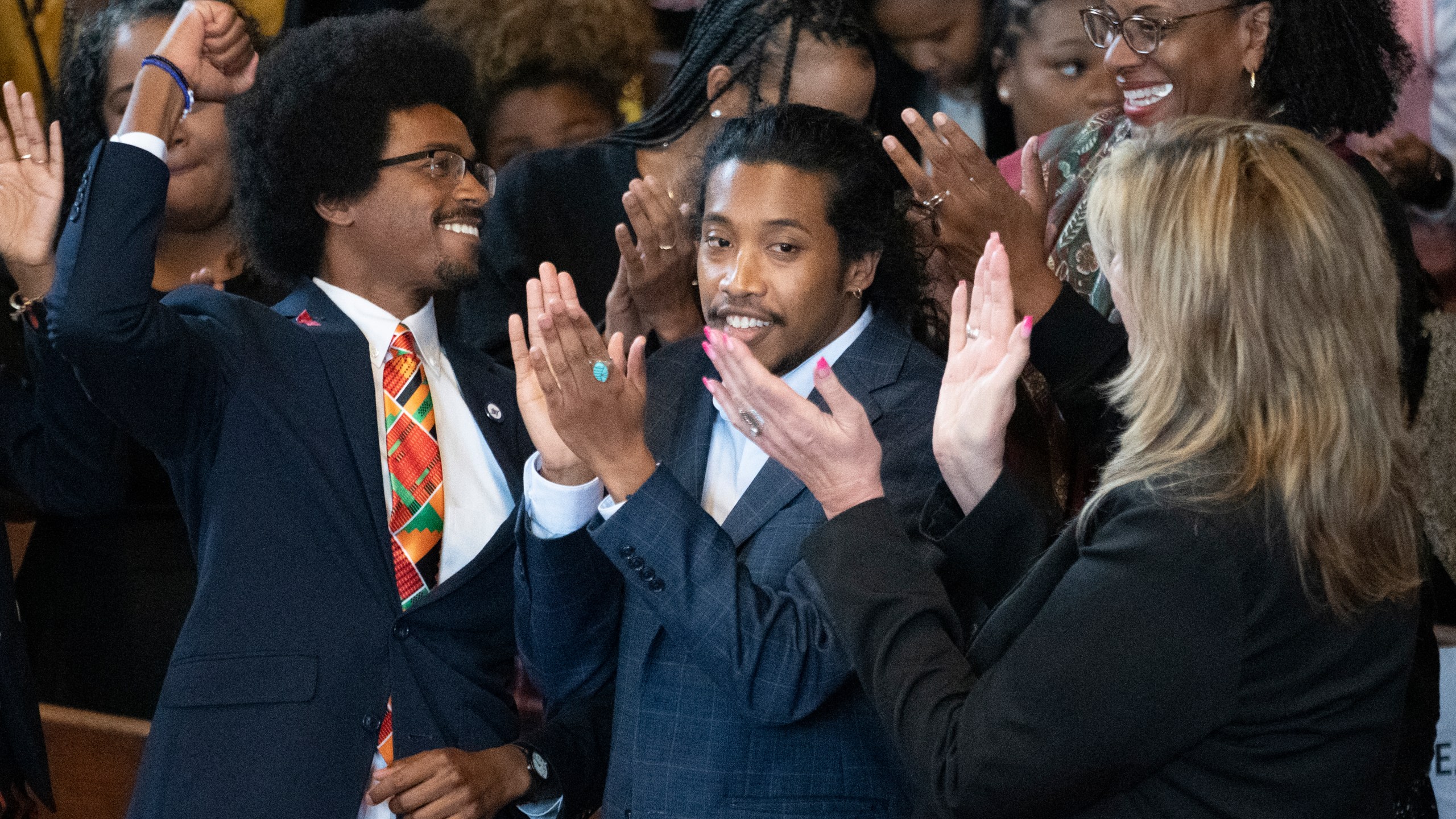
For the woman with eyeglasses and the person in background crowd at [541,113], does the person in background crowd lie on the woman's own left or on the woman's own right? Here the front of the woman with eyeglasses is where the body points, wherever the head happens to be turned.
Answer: on the woman's own right

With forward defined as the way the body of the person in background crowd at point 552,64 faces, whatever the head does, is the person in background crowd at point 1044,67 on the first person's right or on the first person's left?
on the first person's left

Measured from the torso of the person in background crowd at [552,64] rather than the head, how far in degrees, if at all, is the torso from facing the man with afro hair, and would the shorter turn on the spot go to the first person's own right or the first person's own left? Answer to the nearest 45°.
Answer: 0° — they already face them

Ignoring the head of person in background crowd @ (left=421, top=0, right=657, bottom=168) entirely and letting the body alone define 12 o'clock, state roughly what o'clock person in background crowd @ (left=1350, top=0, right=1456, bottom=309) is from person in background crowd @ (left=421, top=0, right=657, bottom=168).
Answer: person in background crowd @ (left=1350, top=0, right=1456, bottom=309) is roughly at 10 o'clock from person in background crowd @ (left=421, top=0, right=657, bottom=168).

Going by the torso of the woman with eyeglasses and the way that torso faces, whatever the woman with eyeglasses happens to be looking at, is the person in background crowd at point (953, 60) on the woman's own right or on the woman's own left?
on the woman's own right

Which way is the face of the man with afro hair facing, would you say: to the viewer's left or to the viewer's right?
to the viewer's right

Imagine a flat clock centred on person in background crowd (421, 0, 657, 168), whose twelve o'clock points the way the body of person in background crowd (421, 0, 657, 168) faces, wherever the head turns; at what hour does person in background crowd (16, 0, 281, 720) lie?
person in background crowd (16, 0, 281, 720) is roughly at 2 o'clock from person in background crowd (421, 0, 657, 168).

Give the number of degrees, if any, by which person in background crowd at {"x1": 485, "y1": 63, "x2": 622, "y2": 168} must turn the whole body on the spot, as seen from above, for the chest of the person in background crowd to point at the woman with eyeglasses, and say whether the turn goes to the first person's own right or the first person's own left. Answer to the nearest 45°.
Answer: approximately 45° to the first person's own left

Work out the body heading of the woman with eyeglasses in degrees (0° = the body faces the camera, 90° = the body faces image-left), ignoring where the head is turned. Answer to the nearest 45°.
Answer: approximately 45°

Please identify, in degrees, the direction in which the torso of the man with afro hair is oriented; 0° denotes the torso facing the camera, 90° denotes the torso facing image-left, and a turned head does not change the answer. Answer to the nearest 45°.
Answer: approximately 315°
